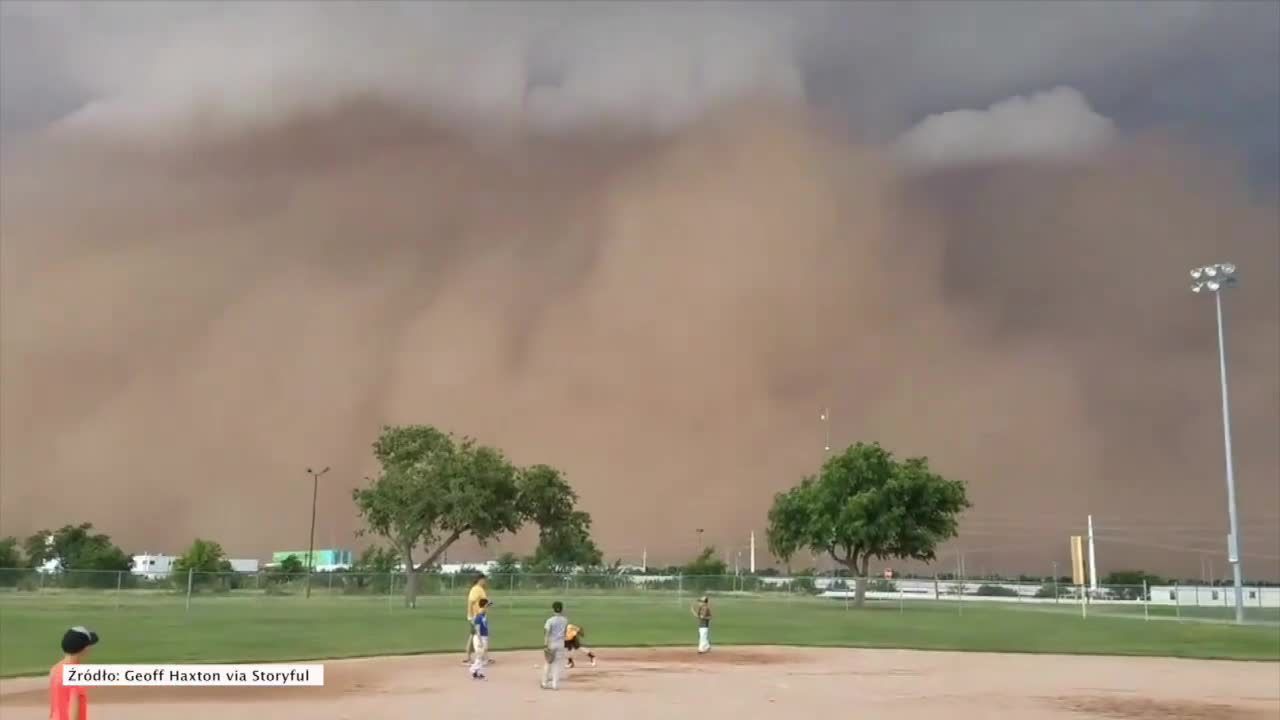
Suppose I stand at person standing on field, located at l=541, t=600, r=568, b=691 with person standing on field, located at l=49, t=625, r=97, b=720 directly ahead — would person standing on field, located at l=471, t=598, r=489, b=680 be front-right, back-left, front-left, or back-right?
back-right

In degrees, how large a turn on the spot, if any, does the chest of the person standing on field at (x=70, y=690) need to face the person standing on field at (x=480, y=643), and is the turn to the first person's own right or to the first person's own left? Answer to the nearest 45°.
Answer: approximately 45° to the first person's own left
